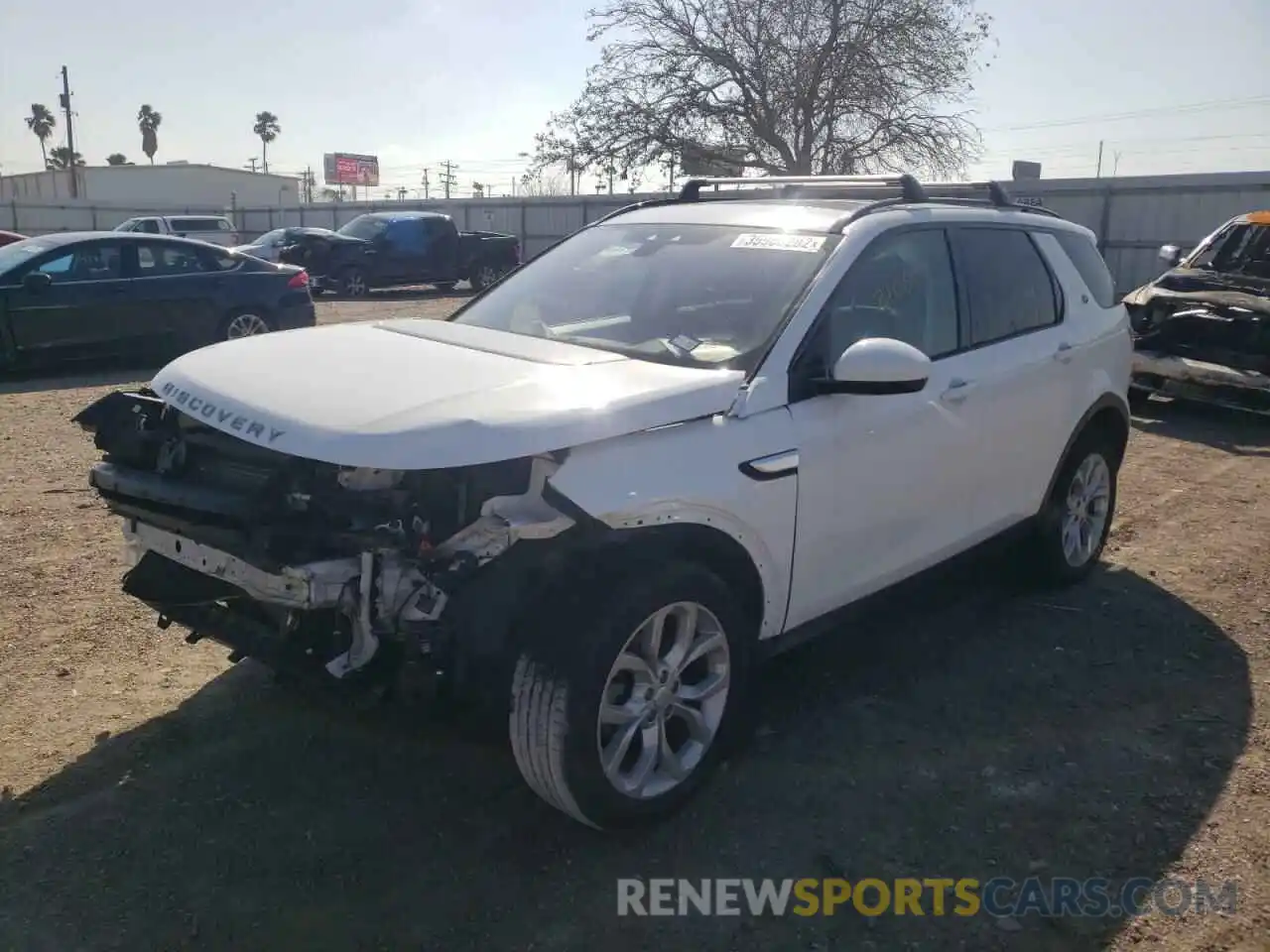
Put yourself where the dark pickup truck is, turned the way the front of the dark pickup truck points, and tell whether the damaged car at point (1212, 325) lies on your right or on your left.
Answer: on your left

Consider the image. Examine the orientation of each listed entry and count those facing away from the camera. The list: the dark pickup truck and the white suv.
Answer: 0

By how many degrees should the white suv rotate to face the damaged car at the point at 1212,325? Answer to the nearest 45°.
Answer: approximately 180°

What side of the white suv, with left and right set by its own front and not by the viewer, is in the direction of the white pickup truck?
right

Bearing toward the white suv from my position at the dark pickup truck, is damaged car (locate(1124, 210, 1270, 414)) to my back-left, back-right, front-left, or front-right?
front-left

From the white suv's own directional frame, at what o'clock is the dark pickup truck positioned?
The dark pickup truck is roughly at 4 o'clock from the white suv.

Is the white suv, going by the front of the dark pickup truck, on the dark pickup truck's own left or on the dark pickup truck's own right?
on the dark pickup truck's own left

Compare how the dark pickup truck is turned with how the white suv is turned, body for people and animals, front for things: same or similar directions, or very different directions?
same or similar directions
